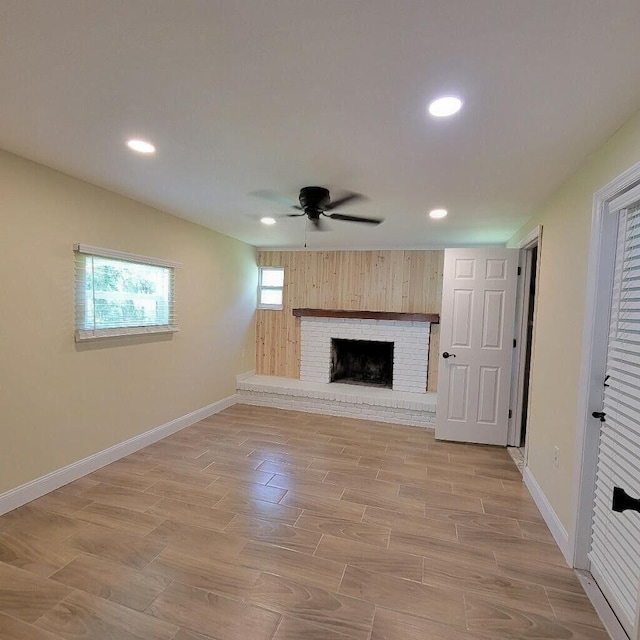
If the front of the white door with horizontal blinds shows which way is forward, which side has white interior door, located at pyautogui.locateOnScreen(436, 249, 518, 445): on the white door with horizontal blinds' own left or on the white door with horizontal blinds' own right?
on the white door with horizontal blinds' own right

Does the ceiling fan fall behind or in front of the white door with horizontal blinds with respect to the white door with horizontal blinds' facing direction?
in front

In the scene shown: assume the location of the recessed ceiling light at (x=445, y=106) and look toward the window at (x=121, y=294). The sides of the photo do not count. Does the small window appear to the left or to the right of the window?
right

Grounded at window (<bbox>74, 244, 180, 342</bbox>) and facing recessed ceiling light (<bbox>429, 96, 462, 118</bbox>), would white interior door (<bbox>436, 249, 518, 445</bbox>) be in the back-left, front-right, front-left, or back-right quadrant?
front-left

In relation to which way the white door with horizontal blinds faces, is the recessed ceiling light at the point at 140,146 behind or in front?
in front

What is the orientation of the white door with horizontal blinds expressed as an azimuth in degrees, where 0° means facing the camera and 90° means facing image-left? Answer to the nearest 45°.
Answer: approximately 90°

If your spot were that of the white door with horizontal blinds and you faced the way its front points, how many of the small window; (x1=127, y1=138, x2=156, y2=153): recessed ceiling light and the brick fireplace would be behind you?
0

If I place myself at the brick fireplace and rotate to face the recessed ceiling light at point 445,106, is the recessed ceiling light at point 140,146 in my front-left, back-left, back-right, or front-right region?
front-right

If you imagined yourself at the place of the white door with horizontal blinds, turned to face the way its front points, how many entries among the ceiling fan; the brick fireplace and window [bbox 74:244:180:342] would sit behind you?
0

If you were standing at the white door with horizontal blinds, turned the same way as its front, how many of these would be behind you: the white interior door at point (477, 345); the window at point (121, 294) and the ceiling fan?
0
